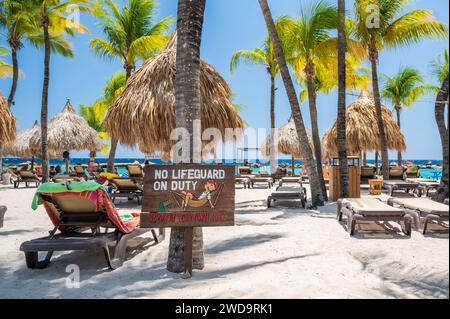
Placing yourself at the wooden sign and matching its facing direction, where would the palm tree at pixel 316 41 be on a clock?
The palm tree is roughly at 7 o'clock from the wooden sign.

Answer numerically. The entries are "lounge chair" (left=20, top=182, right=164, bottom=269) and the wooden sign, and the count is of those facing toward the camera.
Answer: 1

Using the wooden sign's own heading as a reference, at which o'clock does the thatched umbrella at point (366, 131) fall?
The thatched umbrella is roughly at 7 o'clock from the wooden sign.

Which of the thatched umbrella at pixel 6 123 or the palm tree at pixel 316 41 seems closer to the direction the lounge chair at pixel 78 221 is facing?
the palm tree

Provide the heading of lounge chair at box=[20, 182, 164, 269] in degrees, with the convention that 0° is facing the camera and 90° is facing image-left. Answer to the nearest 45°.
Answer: approximately 225°

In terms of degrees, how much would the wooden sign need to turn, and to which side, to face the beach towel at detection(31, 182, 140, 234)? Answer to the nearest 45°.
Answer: approximately 135° to its right

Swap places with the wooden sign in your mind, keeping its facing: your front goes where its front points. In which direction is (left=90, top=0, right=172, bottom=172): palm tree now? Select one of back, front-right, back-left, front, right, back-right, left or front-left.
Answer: back

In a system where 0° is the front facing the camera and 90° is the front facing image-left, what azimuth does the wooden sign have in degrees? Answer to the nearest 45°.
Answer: approximately 0°

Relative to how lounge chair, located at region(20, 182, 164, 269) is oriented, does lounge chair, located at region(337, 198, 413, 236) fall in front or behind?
in front
